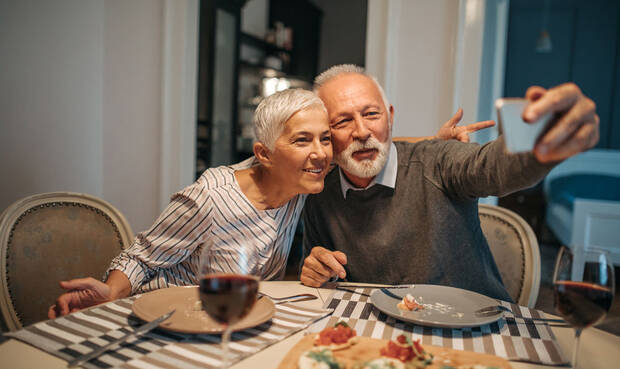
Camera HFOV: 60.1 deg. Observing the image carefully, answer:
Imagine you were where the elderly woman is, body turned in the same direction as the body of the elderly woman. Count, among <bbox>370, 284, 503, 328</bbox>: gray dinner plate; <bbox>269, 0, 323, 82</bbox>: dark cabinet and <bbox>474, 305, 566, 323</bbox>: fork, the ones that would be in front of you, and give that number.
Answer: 2

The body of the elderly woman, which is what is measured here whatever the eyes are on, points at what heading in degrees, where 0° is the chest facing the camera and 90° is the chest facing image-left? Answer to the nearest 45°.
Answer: approximately 315°

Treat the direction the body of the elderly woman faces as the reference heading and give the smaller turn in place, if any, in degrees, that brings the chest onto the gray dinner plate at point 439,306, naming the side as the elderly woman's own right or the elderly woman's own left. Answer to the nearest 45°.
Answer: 0° — they already face it

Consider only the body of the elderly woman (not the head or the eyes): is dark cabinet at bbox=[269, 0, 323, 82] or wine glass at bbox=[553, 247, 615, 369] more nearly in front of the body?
the wine glass

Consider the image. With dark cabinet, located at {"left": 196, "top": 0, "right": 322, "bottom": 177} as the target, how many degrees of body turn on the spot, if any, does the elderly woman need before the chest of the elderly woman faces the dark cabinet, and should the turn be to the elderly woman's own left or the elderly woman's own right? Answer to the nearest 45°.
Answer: approximately 135° to the elderly woman's own left

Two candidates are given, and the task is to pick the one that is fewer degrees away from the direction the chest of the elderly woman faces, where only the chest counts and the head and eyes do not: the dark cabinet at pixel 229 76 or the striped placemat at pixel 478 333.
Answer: the striped placemat

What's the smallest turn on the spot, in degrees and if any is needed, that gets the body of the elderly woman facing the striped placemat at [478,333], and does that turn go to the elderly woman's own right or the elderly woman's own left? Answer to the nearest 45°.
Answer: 0° — they already face it

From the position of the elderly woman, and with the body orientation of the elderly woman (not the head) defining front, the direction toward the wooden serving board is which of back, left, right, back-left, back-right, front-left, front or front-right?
front-right

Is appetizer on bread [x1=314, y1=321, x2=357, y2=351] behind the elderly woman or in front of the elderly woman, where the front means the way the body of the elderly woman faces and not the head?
in front

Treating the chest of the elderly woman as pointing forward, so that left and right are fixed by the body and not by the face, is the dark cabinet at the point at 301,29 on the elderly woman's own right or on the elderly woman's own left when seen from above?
on the elderly woman's own left

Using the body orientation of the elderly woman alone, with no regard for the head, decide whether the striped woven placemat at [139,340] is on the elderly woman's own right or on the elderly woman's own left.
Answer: on the elderly woman's own right

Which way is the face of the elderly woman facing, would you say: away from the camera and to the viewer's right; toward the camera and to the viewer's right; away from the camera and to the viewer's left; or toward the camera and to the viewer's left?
toward the camera and to the viewer's right
